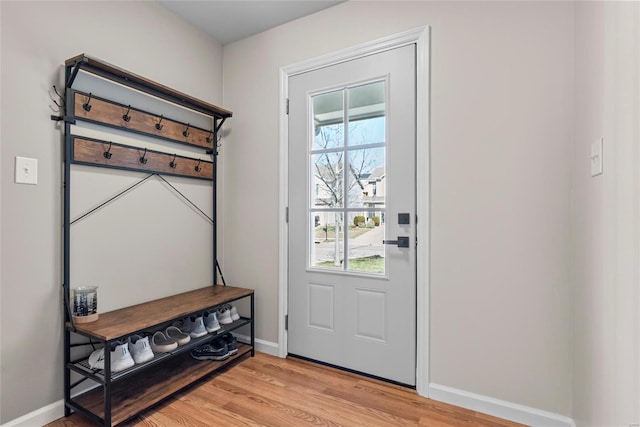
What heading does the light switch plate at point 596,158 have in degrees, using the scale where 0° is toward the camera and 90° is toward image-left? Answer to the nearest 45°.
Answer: approximately 45°

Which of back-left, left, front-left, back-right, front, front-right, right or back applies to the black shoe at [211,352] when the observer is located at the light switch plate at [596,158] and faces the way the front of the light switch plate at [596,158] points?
front-right

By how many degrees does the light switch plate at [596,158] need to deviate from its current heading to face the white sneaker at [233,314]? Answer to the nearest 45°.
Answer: approximately 45° to its right

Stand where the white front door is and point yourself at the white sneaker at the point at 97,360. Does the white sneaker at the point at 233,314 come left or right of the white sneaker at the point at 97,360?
right

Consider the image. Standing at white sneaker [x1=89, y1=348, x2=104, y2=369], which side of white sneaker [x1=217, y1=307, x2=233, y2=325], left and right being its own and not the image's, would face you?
right

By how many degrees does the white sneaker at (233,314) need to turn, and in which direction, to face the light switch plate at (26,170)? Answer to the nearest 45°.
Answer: approximately 90° to its right

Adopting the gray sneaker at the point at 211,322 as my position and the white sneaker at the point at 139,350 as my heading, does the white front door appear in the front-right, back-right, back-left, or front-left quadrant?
back-left

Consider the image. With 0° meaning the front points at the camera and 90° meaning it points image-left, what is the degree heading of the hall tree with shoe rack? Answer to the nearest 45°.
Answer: approximately 315°

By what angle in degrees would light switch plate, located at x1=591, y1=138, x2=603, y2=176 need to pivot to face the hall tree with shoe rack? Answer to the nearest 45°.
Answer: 0° — it already faces it
